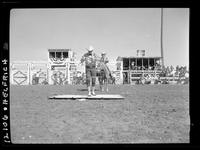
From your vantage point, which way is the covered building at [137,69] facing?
toward the camera
